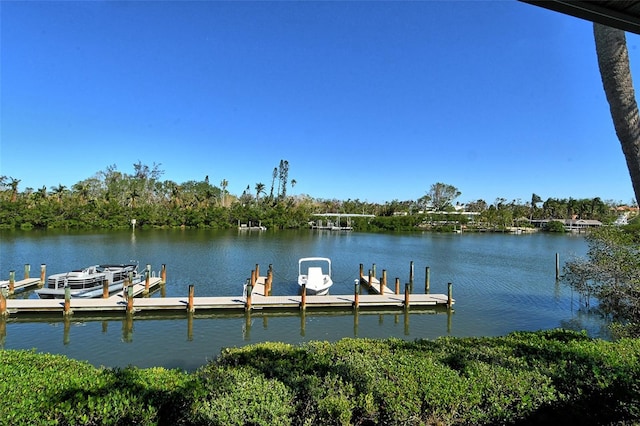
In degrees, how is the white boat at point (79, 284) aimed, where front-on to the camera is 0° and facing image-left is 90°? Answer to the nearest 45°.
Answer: approximately 45°

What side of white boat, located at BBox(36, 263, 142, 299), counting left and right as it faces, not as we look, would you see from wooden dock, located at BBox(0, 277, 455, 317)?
left

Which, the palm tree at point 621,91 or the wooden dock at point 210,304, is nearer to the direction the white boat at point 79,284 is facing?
the palm tree
